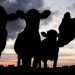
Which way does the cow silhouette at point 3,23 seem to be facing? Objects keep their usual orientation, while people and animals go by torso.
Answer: toward the camera

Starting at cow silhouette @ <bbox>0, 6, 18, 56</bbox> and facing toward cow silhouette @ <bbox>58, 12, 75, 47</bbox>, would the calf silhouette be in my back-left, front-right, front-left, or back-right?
front-left

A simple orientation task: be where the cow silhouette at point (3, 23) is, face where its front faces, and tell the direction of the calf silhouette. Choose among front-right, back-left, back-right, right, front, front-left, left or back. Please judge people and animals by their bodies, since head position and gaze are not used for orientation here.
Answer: back-left
